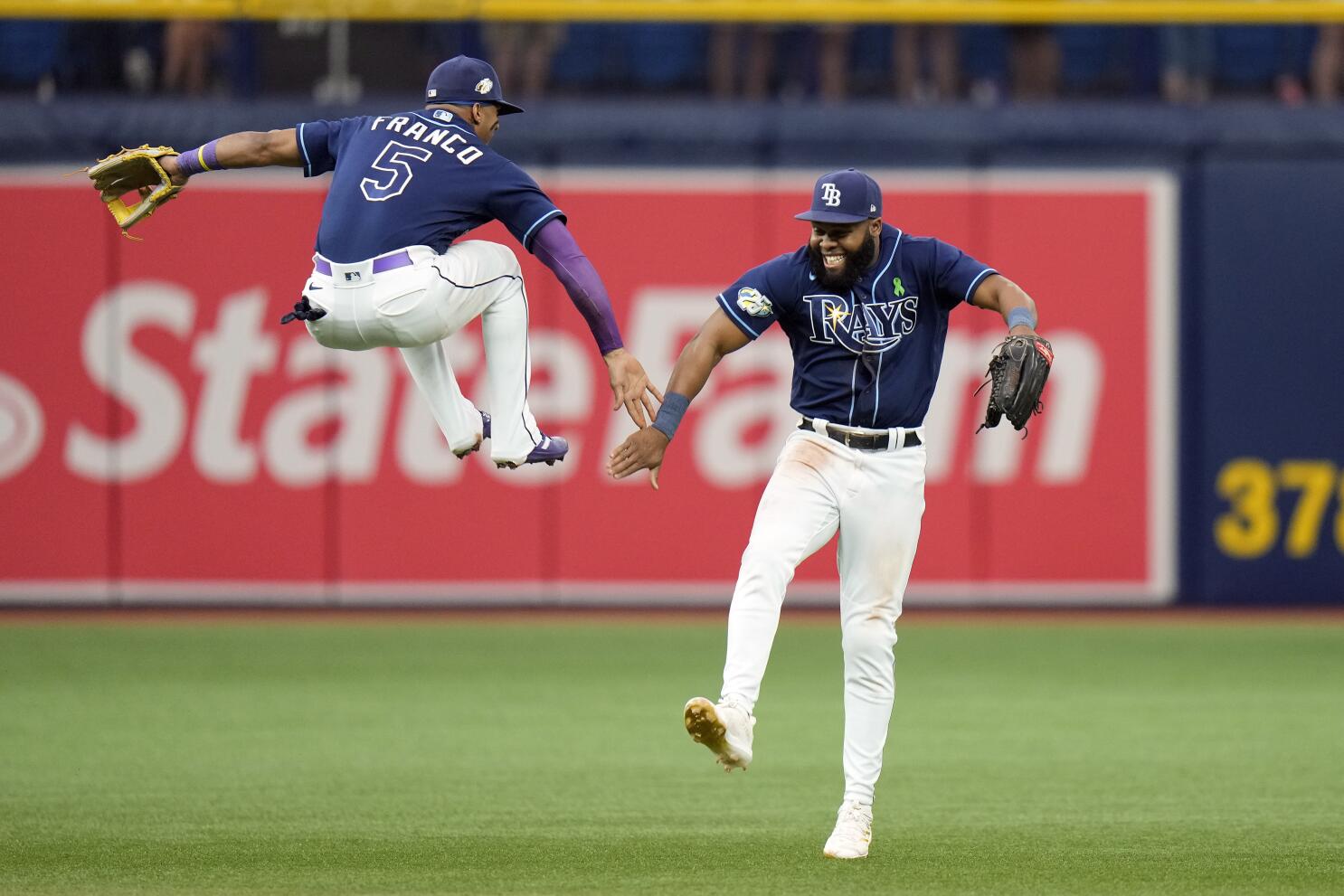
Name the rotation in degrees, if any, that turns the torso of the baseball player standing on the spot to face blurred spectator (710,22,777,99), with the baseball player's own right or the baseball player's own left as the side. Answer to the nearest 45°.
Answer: approximately 180°

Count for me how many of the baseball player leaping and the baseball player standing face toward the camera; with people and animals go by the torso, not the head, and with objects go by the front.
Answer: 1

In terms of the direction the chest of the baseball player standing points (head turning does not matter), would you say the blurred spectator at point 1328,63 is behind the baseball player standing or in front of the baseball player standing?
behind

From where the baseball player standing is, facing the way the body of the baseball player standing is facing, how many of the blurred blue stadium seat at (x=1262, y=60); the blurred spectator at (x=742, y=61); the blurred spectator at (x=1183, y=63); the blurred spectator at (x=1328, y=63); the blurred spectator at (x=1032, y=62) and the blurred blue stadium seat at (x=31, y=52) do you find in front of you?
0

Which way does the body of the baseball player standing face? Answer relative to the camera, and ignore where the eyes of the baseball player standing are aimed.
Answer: toward the camera

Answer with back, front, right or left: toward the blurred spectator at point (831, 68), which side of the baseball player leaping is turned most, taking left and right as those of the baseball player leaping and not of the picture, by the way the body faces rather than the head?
front

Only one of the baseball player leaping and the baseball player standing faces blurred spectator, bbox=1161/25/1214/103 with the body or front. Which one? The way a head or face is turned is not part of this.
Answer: the baseball player leaping

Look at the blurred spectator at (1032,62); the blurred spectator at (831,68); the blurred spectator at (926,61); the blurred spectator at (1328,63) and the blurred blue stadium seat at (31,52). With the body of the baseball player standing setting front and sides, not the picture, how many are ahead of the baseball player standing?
0

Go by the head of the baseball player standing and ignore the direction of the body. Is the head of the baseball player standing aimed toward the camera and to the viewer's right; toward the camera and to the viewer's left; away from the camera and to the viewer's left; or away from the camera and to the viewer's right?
toward the camera and to the viewer's left

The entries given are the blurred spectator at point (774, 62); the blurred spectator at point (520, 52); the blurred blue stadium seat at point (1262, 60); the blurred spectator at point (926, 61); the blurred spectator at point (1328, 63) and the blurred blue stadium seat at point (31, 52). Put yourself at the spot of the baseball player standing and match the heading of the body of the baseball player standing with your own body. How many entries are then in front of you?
0

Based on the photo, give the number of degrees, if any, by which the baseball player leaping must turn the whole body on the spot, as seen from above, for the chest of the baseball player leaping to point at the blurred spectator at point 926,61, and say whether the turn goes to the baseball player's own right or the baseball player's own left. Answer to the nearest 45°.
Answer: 0° — they already face them

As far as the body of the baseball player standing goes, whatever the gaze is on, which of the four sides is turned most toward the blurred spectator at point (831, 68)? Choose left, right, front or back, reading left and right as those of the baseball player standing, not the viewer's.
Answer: back

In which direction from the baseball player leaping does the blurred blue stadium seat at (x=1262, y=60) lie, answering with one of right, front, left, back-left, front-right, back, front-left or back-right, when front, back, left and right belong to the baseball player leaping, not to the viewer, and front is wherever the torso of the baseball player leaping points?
front

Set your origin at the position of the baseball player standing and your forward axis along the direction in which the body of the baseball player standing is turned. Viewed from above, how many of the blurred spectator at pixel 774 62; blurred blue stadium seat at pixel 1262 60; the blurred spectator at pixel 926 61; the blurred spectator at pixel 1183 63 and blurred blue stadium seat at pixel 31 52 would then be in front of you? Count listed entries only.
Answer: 0

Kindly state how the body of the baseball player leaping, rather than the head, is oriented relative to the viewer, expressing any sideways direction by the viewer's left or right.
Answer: facing away from the viewer and to the right of the viewer

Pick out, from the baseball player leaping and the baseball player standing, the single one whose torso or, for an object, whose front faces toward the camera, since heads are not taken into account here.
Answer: the baseball player standing

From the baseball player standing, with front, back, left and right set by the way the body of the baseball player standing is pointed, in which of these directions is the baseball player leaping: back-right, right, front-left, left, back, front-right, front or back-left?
right

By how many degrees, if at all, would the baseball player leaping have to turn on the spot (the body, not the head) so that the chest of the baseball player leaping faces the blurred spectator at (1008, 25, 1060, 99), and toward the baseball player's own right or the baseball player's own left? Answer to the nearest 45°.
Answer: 0° — they already face them
